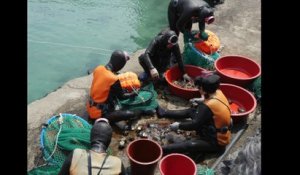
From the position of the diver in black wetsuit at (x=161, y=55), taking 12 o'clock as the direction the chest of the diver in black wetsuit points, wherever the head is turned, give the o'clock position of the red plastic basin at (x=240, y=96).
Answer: The red plastic basin is roughly at 11 o'clock from the diver in black wetsuit.

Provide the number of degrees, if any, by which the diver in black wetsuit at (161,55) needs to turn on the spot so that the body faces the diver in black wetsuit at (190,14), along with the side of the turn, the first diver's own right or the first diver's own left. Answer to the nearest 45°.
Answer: approximately 90° to the first diver's own left

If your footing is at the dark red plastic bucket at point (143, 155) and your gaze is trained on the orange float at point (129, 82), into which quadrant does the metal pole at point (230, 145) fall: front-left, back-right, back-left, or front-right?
front-right

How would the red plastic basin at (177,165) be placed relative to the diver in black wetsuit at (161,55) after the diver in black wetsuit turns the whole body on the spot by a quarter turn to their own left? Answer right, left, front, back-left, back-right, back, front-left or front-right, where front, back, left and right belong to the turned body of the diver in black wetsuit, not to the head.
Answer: back-right

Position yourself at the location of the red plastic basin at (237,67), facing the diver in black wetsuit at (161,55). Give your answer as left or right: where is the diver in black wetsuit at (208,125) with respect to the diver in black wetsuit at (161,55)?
left

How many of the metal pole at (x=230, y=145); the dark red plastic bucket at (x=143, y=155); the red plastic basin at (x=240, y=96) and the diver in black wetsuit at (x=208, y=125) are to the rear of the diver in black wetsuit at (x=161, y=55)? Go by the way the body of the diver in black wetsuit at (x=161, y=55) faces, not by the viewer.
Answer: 0

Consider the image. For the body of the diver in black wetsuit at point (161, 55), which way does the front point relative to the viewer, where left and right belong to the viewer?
facing the viewer and to the right of the viewer

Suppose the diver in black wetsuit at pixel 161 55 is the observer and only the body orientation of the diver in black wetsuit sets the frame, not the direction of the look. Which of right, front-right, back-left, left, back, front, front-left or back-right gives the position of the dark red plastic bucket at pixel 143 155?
front-right

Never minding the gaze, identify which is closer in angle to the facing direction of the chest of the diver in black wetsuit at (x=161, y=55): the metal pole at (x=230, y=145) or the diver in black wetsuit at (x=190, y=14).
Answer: the metal pole

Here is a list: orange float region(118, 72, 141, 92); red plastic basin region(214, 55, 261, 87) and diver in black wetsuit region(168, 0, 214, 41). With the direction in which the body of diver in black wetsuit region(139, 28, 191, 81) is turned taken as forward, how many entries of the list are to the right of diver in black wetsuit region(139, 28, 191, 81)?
1

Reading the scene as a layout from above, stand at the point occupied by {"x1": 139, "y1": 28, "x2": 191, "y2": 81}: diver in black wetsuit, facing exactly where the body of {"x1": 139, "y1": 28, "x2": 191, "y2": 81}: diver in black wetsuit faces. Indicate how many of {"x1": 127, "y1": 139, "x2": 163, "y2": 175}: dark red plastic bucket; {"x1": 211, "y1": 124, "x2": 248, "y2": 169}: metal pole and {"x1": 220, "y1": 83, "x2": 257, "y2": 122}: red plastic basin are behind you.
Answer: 0

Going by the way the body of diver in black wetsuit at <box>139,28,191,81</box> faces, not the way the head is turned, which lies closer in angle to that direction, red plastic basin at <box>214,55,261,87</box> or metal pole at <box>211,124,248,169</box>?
the metal pole

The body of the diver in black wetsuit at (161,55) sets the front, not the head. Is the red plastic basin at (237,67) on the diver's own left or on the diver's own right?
on the diver's own left

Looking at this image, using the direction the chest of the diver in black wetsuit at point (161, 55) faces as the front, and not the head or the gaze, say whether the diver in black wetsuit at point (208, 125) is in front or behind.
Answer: in front

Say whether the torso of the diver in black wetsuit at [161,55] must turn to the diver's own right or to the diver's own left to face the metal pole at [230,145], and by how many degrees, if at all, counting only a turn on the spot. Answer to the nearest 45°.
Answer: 0° — they already face it

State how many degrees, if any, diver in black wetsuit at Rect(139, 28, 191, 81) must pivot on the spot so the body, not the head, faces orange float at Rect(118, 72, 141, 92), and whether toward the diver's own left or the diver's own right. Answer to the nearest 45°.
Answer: approximately 90° to the diver's own right

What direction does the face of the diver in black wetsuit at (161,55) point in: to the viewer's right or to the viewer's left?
to the viewer's right

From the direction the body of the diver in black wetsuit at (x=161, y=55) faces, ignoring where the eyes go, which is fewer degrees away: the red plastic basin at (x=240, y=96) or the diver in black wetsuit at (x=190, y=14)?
the red plastic basin
